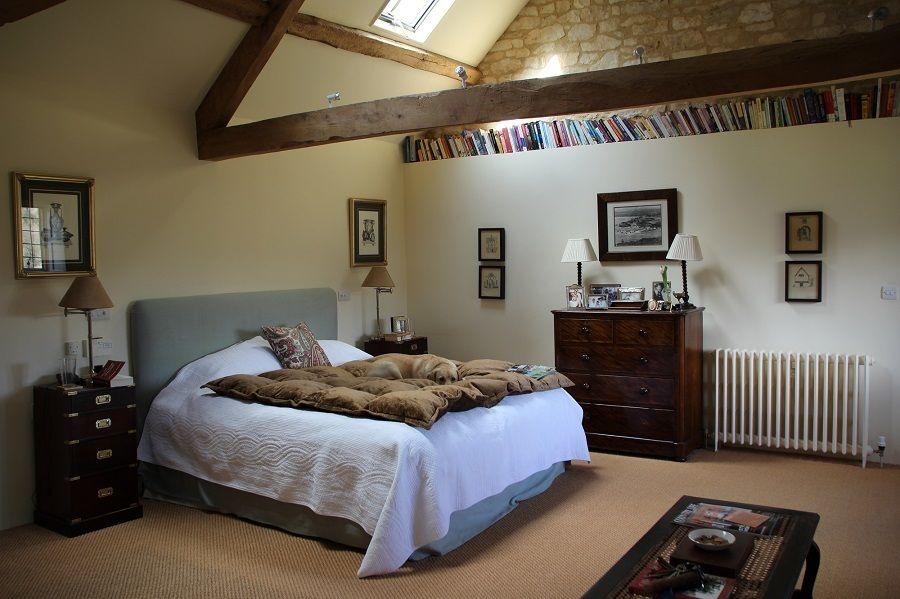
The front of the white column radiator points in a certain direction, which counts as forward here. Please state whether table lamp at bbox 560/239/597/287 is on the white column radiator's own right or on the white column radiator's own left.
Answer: on the white column radiator's own right

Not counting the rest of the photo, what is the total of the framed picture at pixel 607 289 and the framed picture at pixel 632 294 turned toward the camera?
2

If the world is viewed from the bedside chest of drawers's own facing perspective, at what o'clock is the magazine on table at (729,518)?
The magazine on table is roughly at 12 o'clock from the bedside chest of drawers.

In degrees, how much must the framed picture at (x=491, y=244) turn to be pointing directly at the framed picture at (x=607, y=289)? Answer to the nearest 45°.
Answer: approximately 45° to its left

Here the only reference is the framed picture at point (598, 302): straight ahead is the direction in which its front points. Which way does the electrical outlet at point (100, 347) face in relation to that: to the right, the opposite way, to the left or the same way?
to the left

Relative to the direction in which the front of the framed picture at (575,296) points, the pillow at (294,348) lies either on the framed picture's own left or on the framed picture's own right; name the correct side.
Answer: on the framed picture's own right

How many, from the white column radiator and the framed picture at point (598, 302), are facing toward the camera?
2
